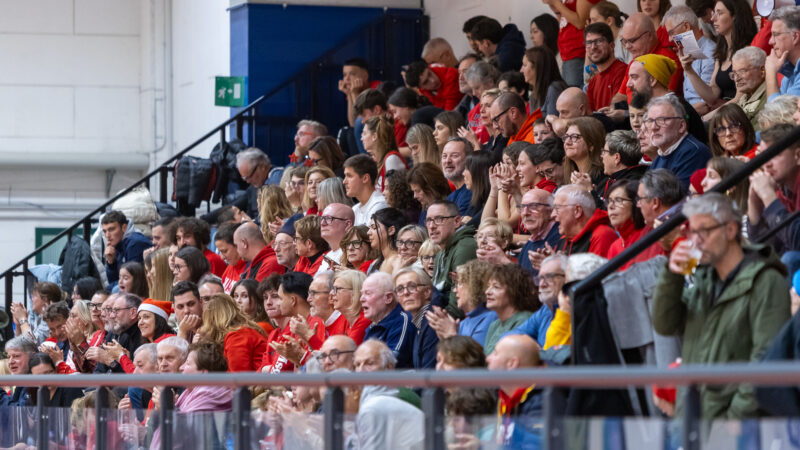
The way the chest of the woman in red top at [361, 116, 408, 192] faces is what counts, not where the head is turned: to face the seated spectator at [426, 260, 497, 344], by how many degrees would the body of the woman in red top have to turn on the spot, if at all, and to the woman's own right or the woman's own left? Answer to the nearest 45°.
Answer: approximately 90° to the woman's own left

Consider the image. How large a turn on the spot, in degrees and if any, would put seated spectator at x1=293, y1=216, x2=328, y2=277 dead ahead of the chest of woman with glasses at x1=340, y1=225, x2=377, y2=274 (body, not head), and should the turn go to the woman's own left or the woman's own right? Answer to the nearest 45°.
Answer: approximately 90° to the woman's own right

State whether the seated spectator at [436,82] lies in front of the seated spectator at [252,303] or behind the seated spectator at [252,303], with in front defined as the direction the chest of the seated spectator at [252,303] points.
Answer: behind
